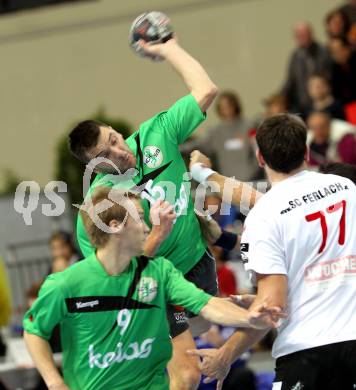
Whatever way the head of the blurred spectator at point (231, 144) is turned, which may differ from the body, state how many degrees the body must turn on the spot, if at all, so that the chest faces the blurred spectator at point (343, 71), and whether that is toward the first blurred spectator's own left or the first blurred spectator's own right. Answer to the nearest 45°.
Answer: approximately 90° to the first blurred spectator's own left

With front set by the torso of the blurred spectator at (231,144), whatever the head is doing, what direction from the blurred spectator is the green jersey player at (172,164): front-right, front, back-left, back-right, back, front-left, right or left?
front

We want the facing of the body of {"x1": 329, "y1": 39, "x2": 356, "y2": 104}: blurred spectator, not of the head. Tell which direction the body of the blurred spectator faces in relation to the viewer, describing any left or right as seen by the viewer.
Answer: facing the viewer and to the left of the viewer

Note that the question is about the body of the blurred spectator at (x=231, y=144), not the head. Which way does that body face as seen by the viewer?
toward the camera

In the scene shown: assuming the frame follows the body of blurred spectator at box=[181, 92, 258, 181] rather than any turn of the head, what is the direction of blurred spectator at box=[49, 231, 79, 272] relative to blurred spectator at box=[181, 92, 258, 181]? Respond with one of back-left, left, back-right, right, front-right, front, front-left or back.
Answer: front-right

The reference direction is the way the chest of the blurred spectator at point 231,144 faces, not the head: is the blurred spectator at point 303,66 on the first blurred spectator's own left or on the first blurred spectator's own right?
on the first blurred spectator's own left

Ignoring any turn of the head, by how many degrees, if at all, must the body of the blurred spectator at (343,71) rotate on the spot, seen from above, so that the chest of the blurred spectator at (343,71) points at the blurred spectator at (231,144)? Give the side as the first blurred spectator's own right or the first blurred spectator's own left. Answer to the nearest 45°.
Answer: approximately 45° to the first blurred spectator's own right

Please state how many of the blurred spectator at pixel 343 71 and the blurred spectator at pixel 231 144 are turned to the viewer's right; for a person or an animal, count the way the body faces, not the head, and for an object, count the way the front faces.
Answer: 0

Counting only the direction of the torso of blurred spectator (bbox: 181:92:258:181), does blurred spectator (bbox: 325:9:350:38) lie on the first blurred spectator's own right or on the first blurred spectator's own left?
on the first blurred spectator's own left

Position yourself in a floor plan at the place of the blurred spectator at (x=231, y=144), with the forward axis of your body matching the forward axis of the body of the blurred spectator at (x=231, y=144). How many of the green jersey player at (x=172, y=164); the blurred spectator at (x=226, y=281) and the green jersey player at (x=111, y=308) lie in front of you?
3

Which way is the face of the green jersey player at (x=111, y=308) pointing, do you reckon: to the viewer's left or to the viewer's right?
to the viewer's right
